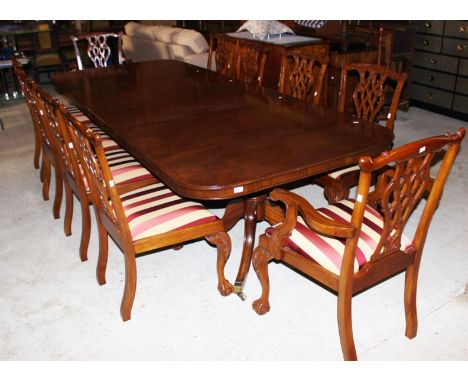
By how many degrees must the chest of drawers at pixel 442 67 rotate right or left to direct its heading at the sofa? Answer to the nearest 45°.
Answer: approximately 45° to its right

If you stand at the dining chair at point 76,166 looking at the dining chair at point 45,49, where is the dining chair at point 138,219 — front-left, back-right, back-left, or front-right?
back-right

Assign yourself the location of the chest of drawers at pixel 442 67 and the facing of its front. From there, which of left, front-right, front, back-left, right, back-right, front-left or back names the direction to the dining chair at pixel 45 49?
front-right

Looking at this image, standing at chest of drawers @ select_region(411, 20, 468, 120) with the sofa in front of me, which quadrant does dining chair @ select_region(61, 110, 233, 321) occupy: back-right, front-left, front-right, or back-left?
front-left

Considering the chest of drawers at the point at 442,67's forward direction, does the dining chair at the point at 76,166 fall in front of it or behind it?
in front

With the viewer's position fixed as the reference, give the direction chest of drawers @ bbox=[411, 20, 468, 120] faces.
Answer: facing the viewer and to the left of the viewer

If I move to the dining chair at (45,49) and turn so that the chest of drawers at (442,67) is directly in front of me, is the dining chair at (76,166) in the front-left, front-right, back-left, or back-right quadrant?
front-right

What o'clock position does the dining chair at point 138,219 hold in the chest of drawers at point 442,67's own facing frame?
The dining chair is roughly at 11 o'clock from the chest of drawers.
